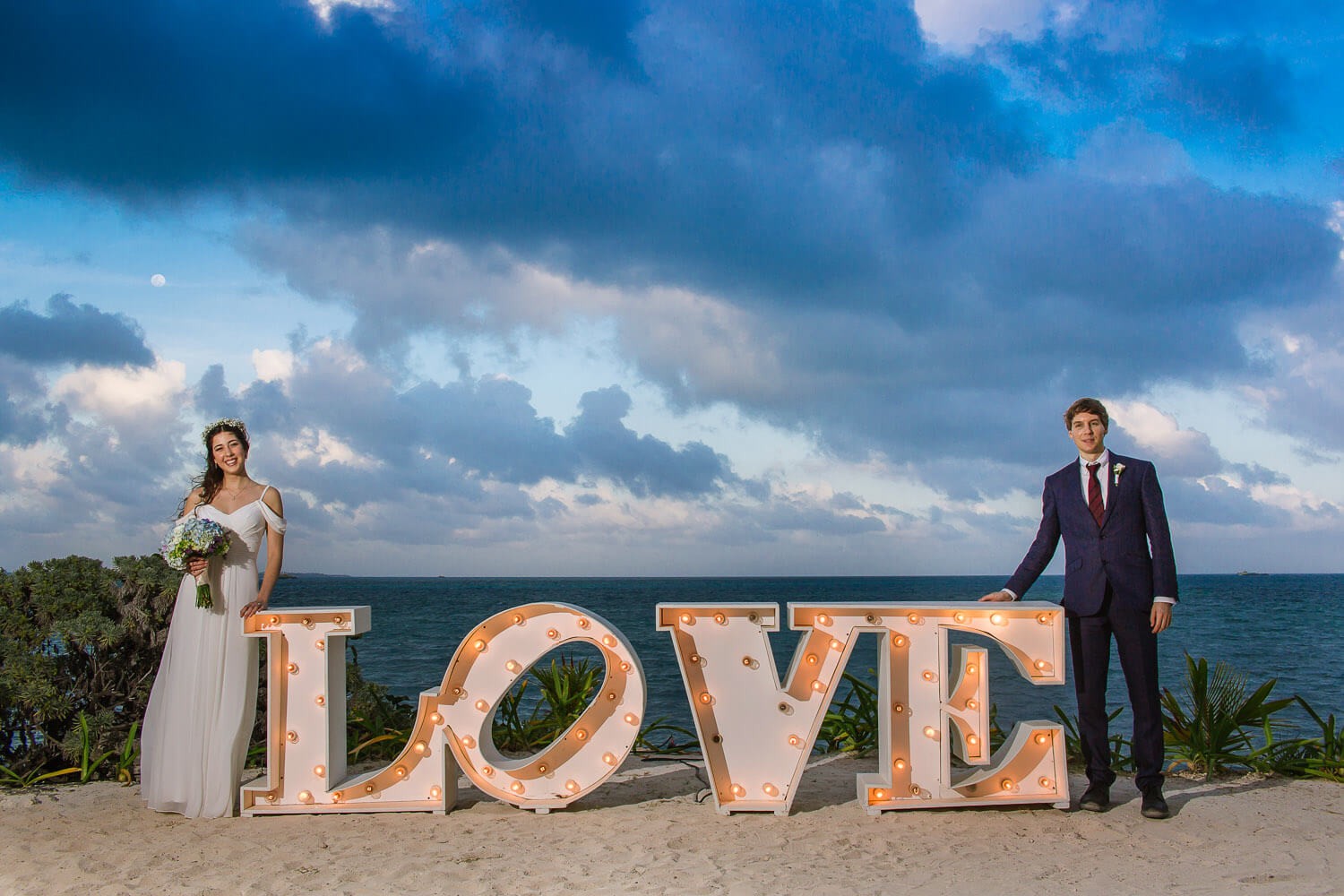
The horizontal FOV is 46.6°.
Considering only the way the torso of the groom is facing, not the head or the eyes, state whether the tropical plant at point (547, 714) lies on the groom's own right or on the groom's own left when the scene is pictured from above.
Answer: on the groom's own right

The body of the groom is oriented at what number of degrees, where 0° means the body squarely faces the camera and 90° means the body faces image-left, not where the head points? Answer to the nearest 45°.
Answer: approximately 0°

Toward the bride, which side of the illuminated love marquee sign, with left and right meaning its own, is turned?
right

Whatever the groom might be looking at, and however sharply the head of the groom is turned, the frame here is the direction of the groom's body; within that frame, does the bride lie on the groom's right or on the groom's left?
on the groom's right

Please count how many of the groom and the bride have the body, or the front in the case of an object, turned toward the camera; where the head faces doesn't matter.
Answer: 2

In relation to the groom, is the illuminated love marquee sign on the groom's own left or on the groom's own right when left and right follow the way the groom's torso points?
on the groom's own right
